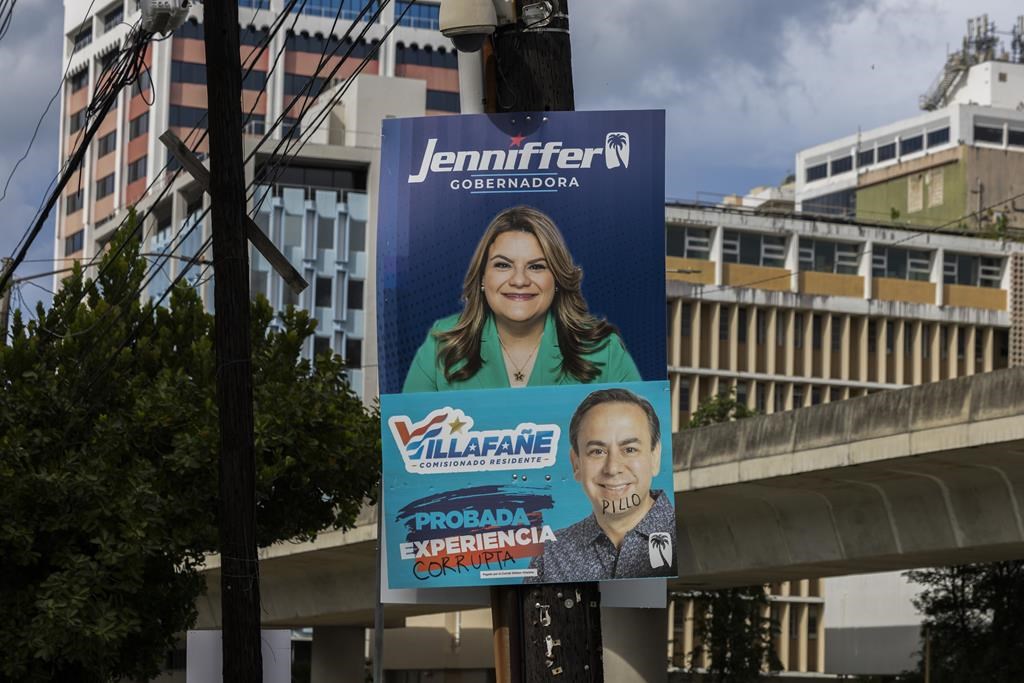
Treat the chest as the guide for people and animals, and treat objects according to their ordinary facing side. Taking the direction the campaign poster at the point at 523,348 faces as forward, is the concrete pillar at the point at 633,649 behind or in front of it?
behind

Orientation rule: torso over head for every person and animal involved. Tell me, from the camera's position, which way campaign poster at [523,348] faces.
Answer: facing the viewer

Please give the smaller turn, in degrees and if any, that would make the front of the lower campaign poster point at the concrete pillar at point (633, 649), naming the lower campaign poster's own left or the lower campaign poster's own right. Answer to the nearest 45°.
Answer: approximately 180°

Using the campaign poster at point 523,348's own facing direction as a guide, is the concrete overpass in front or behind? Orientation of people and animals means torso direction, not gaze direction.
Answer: behind

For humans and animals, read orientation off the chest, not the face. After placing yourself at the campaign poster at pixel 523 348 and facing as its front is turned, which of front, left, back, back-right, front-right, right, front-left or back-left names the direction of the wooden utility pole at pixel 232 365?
back-right

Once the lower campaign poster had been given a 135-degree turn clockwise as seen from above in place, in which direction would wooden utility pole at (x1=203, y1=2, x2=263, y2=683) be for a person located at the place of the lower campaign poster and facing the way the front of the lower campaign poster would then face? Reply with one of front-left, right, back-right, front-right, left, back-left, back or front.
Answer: front

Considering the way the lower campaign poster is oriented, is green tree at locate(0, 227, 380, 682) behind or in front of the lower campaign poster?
behind

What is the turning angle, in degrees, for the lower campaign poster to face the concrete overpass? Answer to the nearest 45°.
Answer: approximately 180°

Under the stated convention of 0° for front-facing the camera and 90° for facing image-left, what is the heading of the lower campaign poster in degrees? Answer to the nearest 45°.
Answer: approximately 0°
